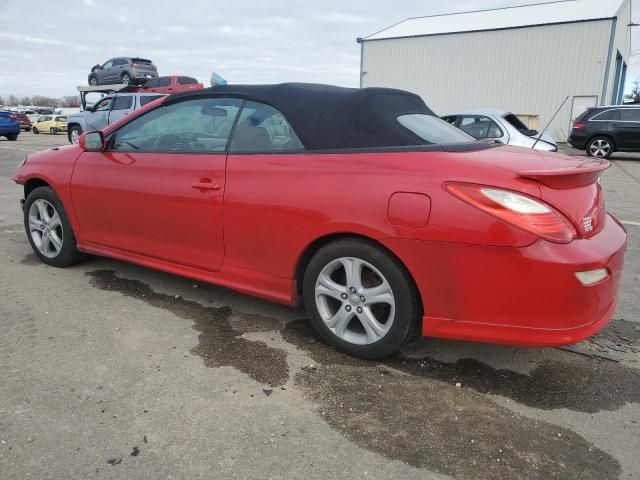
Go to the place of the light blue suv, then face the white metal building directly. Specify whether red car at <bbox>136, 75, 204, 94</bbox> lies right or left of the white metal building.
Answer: left

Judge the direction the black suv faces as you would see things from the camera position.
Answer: facing to the right of the viewer

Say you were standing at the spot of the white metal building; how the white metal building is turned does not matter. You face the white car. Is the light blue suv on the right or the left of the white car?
right

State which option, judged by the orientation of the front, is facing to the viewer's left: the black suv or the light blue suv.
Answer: the light blue suv

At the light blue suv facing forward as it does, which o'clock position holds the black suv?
The black suv is roughly at 7 o'clock from the light blue suv.

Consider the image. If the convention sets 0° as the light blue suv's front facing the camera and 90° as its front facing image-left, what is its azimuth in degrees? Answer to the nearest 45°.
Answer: approximately 90°

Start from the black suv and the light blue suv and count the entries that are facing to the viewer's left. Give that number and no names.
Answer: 1

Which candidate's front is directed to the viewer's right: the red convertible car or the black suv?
the black suv

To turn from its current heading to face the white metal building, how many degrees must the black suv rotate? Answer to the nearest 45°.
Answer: approximately 90° to its left
